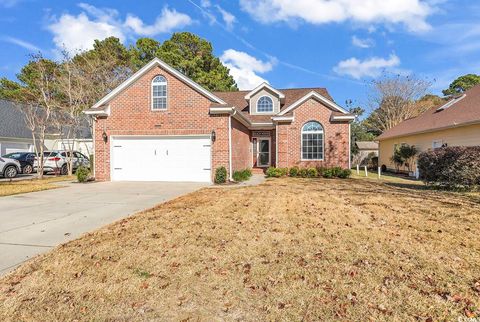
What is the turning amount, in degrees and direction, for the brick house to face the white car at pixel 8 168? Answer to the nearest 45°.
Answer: approximately 90° to its right

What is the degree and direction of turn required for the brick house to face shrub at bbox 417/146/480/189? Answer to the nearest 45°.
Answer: approximately 90° to its left

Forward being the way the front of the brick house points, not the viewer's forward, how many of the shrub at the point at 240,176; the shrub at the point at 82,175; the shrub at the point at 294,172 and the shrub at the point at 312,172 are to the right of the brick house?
1

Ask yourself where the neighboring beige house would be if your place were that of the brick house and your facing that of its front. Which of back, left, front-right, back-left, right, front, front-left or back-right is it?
left

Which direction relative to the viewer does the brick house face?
toward the camera

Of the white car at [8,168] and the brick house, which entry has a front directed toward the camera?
the brick house

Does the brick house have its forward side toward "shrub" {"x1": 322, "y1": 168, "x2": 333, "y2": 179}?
no

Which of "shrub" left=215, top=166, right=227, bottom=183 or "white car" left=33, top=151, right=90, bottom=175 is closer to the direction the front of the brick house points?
the shrub

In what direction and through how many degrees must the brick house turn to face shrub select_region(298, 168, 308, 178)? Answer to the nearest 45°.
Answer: approximately 90° to its left

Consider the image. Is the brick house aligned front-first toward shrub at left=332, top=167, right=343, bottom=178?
no

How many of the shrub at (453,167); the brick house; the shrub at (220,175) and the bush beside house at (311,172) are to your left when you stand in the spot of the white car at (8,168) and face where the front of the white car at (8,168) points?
0

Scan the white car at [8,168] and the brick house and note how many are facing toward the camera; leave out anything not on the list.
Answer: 1

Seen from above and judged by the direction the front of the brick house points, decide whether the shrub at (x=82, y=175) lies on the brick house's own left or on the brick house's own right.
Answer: on the brick house's own right

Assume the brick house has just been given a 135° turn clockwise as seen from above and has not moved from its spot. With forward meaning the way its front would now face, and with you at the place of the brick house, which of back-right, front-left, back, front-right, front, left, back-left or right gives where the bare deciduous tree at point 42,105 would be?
front
